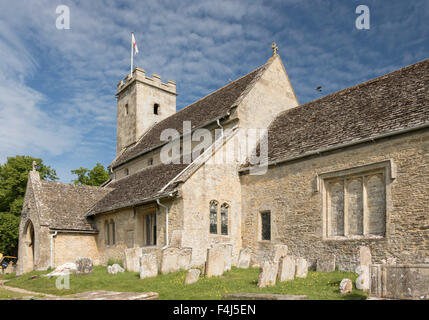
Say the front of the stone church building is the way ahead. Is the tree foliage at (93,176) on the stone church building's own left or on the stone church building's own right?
on the stone church building's own right

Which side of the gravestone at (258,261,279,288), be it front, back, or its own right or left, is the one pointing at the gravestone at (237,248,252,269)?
back

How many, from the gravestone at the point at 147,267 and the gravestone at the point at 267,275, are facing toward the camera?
2

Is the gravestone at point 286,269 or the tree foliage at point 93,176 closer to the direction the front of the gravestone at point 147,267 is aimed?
the gravestone

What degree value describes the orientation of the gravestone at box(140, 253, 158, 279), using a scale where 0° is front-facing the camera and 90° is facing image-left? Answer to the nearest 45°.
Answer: approximately 0°

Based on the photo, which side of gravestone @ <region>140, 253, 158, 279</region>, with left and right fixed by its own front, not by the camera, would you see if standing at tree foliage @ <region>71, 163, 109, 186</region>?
back

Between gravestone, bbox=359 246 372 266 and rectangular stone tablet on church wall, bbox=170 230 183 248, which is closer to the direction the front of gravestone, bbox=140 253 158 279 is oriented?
the gravestone

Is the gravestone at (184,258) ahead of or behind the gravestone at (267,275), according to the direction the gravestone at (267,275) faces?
behind
